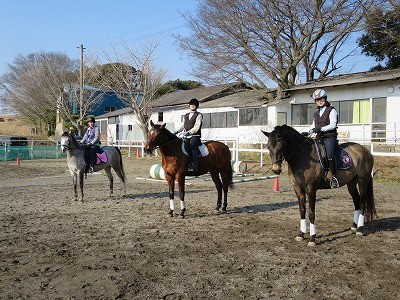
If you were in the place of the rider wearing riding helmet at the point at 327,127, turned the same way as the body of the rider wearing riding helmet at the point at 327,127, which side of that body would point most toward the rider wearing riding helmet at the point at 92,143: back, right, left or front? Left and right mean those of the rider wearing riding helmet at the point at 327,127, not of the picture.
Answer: right

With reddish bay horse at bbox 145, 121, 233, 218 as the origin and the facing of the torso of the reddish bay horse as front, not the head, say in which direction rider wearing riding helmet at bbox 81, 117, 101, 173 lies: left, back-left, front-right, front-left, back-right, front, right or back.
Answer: right

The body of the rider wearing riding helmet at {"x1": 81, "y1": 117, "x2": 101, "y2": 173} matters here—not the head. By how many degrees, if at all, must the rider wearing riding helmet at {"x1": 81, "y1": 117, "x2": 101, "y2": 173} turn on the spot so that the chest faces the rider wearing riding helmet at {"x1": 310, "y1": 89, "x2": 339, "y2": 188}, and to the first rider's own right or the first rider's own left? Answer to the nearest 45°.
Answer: approximately 90° to the first rider's own left

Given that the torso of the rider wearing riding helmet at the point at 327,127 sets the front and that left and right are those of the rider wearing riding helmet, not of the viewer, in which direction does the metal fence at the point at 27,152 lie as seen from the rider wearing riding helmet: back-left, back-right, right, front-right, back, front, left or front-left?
right

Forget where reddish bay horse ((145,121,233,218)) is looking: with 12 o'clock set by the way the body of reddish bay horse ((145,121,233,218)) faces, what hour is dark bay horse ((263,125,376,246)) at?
dark bay horse ((263,125,376,246)) is roughly at 9 o'clock from reddish bay horse ((145,121,233,218)).

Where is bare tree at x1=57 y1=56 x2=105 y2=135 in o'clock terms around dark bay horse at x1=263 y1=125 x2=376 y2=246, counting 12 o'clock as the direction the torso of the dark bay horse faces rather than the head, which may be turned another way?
The bare tree is roughly at 3 o'clock from the dark bay horse.

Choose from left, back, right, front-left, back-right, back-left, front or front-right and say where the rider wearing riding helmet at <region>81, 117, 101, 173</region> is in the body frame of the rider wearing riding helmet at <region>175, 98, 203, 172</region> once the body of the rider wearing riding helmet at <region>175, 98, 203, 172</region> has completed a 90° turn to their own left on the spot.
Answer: back

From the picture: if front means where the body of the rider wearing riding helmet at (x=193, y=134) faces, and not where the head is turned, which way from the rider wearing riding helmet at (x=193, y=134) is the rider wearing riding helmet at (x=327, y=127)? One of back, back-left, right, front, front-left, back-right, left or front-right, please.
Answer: left

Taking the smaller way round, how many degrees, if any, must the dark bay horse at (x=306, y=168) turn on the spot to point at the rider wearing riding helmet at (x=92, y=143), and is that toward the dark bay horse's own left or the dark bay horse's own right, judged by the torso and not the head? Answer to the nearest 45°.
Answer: approximately 90° to the dark bay horse's own right

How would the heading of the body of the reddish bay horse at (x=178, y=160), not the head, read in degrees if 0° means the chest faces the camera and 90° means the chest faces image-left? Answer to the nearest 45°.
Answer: approximately 45°

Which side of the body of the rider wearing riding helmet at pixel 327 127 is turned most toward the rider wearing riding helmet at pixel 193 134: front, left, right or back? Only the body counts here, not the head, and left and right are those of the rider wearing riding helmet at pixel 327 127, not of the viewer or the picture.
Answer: right

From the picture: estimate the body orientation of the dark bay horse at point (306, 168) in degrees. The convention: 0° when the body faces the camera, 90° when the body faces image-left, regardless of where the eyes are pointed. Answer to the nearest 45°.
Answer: approximately 45°
